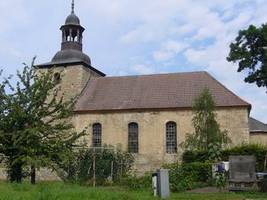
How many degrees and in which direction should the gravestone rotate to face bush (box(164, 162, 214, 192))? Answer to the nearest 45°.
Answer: approximately 135° to its right

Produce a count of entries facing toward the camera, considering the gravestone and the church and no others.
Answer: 1

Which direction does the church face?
to the viewer's left

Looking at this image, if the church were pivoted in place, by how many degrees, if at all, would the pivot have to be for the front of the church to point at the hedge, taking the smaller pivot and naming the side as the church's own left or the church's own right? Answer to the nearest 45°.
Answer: approximately 135° to the church's own left

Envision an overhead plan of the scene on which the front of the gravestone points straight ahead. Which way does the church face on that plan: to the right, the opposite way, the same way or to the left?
to the right

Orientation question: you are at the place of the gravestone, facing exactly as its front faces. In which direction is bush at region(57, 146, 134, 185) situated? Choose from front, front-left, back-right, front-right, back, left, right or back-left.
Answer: back-right

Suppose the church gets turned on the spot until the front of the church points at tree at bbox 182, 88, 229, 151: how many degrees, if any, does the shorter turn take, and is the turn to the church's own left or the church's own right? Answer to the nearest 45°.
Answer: approximately 135° to the church's own left

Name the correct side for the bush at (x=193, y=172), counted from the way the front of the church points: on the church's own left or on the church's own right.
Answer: on the church's own left
